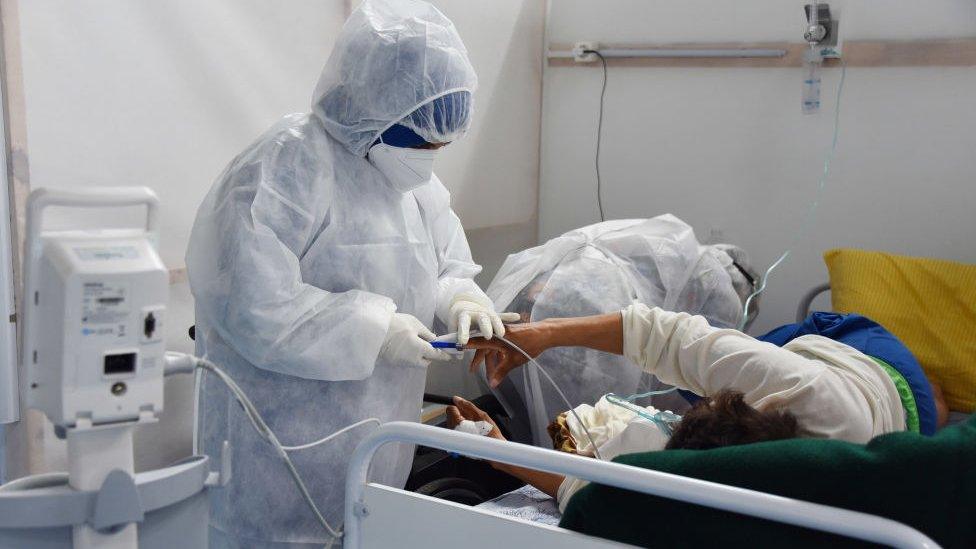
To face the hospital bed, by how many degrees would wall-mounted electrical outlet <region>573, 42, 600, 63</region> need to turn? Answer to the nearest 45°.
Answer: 0° — it already faces it

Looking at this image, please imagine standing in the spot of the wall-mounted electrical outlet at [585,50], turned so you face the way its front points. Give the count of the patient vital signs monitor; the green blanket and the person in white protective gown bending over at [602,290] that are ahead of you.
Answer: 3

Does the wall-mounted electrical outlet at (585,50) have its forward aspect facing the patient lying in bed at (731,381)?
yes

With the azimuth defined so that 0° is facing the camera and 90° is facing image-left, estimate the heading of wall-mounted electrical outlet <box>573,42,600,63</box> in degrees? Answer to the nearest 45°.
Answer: approximately 0°

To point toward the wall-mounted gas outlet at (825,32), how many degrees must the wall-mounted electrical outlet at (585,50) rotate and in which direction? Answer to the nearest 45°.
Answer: approximately 45° to its left

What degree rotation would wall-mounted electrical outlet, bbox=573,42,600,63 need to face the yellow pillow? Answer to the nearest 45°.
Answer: approximately 45° to its left

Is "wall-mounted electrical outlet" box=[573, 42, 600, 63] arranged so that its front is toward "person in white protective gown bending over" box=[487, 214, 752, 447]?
yes
